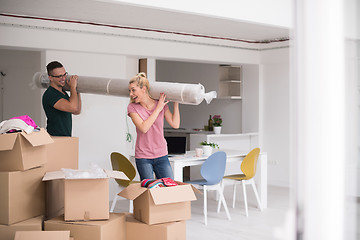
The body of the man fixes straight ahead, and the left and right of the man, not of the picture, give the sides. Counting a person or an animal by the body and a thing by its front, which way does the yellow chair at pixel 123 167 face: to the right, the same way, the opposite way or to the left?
to the left

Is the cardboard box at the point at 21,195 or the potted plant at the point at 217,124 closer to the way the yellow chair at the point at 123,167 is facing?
the potted plant

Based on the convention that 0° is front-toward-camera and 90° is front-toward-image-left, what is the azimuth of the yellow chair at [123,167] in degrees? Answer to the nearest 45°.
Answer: approximately 225°

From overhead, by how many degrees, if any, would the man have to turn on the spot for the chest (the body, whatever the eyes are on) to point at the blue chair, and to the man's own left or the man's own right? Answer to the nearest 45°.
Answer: approximately 45° to the man's own left

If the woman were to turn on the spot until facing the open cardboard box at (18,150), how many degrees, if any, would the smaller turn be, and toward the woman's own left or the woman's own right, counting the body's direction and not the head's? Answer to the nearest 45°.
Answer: approximately 45° to the woman's own right

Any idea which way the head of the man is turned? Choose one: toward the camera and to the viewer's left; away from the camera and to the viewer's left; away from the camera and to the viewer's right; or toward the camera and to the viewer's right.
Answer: toward the camera and to the viewer's right

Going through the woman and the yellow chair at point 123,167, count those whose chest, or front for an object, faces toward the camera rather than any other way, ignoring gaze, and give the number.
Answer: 1

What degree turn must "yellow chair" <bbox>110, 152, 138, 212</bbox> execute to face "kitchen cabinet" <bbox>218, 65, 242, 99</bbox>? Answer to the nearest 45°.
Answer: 0° — it already faces it

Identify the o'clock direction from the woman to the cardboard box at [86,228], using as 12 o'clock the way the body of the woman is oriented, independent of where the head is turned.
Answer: The cardboard box is roughly at 1 o'clock from the woman.

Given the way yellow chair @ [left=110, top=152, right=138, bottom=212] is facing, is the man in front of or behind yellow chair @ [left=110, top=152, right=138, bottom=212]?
behind

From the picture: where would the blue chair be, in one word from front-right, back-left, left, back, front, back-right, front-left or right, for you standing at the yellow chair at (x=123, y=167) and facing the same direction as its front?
front-right

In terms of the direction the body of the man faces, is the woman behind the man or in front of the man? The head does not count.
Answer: in front

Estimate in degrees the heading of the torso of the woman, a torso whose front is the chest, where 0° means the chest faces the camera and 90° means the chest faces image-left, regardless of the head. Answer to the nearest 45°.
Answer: approximately 0°
